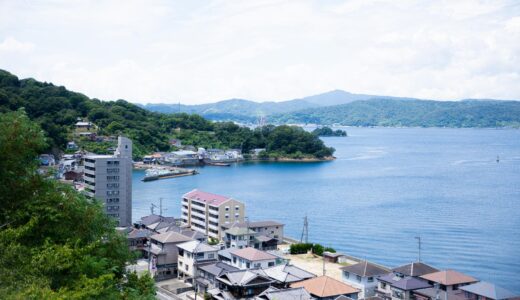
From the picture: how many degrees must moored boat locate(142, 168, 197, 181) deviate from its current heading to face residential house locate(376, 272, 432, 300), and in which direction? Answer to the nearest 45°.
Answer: approximately 90° to its right

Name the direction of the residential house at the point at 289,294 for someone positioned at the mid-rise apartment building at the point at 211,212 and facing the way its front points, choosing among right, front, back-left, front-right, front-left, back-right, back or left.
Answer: front-left

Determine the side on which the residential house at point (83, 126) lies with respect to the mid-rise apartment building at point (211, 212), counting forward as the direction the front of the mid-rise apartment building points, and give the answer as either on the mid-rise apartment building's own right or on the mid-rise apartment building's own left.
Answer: on the mid-rise apartment building's own right

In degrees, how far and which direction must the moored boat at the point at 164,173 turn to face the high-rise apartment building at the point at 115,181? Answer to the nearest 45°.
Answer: approximately 90° to its right

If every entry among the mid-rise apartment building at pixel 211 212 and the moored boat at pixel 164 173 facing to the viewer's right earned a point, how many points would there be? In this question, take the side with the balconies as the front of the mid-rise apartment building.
1

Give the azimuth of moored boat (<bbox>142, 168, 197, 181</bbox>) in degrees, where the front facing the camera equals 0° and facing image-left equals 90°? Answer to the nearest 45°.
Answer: approximately 270°

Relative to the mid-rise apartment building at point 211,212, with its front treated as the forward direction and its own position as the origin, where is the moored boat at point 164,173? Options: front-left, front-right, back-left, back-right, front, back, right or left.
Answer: back-right

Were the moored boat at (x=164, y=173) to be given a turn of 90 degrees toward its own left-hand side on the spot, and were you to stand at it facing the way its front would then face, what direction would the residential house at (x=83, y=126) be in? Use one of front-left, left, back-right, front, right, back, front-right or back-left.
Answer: front-left

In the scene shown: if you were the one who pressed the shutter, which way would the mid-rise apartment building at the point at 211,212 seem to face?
facing the viewer and to the left of the viewer

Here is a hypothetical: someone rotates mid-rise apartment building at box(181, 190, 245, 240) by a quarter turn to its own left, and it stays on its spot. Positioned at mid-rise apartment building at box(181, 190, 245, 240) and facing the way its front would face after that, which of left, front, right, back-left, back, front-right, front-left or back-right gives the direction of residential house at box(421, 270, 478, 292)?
front

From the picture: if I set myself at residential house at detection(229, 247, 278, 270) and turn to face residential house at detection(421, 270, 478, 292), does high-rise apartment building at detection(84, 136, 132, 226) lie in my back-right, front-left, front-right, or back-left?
back-left

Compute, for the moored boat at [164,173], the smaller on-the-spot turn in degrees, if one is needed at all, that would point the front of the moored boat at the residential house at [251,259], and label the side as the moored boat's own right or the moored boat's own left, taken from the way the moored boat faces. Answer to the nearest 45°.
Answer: approximately 90° to the moored boat's own right

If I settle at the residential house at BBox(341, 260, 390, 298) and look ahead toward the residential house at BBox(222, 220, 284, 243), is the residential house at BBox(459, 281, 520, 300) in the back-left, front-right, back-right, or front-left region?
back-right

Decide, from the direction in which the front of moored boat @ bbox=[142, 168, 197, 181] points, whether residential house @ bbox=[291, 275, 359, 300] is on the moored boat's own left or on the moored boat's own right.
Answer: on the moored boat's own right
